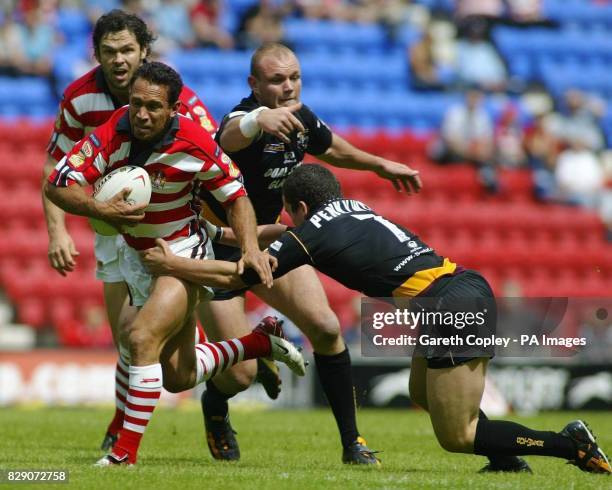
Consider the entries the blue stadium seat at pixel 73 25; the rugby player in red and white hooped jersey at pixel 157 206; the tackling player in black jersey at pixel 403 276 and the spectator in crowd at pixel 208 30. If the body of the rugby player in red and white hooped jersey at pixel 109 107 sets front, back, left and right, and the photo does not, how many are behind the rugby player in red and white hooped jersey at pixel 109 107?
2

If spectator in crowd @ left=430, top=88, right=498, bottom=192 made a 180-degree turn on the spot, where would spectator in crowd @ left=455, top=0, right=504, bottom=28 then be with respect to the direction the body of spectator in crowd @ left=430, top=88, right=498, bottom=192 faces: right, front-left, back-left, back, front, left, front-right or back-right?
front

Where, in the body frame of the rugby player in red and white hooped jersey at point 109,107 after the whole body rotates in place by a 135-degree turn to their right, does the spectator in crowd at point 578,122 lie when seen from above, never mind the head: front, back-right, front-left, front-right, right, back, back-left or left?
right

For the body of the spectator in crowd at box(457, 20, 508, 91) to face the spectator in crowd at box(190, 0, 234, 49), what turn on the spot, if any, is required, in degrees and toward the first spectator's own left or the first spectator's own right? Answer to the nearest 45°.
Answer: approximately 90° to the first spectator's own right

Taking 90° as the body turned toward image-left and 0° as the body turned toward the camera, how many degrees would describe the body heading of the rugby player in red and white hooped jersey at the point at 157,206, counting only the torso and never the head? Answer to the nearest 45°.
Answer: approximately 45°

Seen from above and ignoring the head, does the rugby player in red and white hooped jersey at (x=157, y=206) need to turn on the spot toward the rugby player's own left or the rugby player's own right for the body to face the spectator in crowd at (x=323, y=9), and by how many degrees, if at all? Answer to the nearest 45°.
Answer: approximately 135° to the rugby player's own right

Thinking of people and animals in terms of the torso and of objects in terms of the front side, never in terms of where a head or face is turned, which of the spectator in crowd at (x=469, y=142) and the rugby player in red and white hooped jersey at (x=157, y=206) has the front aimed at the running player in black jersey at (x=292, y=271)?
the spectator in crowd

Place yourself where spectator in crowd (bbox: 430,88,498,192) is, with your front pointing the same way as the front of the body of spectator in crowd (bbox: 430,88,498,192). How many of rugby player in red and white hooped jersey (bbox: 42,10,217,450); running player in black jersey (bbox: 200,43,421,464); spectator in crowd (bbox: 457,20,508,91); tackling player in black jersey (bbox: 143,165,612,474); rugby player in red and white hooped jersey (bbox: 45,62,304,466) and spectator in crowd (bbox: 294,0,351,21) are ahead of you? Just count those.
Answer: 4

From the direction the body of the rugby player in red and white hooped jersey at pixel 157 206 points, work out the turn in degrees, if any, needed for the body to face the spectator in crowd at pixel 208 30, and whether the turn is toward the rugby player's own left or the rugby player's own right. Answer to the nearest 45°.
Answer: approximately 135° to the rugby player's own right

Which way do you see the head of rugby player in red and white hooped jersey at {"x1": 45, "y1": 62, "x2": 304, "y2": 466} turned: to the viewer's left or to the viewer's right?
to the viewer's left
